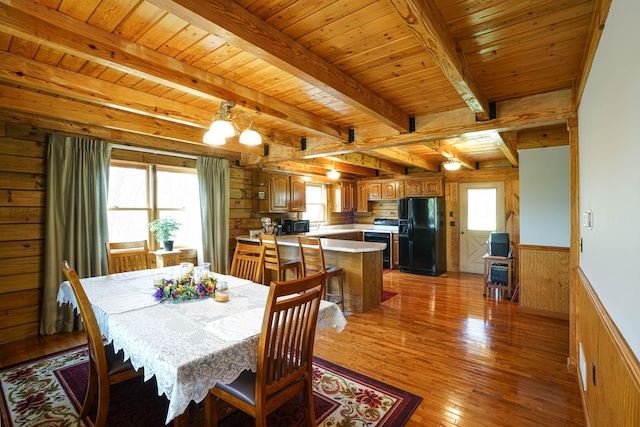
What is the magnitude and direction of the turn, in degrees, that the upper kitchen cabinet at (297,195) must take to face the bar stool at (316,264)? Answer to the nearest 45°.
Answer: approximately 45° to its right

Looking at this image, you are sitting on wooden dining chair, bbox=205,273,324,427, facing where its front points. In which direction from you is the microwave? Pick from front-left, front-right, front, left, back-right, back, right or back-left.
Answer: front-right

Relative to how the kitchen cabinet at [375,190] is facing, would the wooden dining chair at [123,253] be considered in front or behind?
in front

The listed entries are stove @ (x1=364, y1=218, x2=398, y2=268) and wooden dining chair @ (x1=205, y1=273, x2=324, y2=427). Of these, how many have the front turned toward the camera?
1

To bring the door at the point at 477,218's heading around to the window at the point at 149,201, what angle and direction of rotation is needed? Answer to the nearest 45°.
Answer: approximately 45° to its right

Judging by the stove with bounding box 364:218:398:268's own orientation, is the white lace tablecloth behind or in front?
in front

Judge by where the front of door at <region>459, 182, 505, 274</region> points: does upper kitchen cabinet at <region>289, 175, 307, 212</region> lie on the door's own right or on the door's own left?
on the door's own right

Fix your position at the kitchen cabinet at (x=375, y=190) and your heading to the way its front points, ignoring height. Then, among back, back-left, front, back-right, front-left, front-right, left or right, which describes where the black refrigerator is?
front-left

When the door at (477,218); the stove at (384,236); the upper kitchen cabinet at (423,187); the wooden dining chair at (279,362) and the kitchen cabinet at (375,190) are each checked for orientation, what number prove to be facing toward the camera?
4

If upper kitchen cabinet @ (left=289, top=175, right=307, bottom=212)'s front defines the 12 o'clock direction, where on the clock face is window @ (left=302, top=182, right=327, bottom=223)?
The window is roughly at 8 o'clock from the upper kitchen cabinet.

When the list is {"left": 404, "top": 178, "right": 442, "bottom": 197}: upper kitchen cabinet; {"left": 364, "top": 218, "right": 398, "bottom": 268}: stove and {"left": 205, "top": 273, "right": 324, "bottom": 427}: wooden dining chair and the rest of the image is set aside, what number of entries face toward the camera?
2
